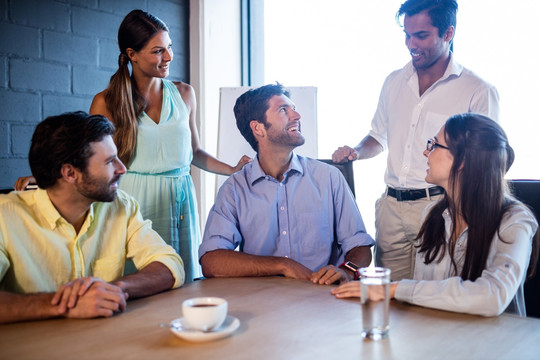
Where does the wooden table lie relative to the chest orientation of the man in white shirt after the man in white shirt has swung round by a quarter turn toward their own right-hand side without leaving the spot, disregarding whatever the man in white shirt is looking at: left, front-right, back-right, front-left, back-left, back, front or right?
back-left

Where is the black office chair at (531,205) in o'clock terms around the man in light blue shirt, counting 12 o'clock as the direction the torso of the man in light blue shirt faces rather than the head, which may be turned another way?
The black office chair is roughly at 10 o'clock from the man in light blue shirt.

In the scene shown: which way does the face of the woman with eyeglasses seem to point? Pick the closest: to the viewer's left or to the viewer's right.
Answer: to the viewer's left

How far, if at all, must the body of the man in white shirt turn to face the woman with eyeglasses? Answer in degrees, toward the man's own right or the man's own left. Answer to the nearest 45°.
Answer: approximately 45° to the man's own left

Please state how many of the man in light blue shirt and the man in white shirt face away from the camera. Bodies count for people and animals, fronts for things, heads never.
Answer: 0

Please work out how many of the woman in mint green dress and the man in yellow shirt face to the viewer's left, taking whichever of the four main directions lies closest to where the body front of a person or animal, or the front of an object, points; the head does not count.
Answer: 0

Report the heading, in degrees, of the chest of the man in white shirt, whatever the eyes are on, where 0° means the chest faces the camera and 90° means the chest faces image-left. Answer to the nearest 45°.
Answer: approximately 45°

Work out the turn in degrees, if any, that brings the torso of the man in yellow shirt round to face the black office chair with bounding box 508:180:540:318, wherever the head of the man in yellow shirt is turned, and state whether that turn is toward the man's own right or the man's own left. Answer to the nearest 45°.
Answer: approximately 45° to the man's own left

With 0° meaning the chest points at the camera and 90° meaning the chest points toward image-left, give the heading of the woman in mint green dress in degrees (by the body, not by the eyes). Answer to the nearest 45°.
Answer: approximately 315°

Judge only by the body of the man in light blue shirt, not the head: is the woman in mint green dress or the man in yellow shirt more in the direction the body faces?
the man in yellow shirt
